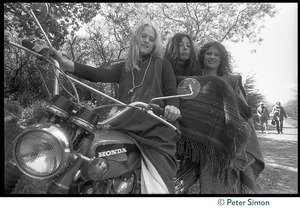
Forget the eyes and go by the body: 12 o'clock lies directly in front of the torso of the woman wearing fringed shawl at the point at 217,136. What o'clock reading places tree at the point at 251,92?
The tree is roughly at 5 o'clock from the woman wearing fringed shawl.

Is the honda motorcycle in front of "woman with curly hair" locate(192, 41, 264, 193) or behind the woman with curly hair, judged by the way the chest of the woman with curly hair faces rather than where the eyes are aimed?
in front

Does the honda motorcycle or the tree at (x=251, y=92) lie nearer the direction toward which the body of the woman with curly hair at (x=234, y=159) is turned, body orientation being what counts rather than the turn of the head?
the honda motorcycle

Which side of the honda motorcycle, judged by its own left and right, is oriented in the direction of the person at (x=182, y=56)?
back

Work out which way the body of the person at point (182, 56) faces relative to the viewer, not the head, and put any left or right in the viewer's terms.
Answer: facing the viewer and to the right of the viewer

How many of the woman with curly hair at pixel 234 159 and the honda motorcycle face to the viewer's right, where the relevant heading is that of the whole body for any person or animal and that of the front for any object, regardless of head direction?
0

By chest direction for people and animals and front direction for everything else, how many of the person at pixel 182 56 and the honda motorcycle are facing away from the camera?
0

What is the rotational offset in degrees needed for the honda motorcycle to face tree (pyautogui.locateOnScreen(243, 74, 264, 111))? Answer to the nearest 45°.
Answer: approximately 180°

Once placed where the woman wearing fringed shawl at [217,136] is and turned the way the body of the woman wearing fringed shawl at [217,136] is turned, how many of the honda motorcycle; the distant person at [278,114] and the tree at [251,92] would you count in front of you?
1

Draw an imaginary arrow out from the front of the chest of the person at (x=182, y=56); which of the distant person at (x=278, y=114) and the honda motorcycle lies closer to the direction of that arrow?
the honda motorcycle
